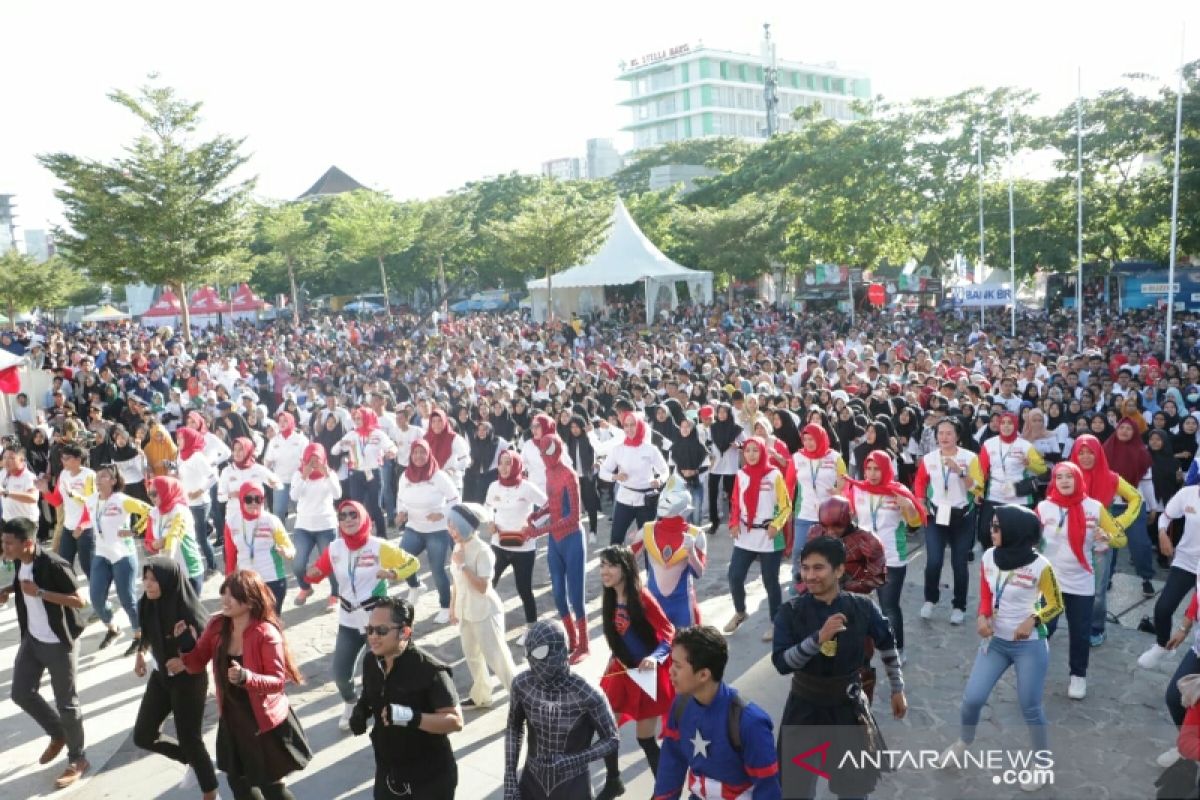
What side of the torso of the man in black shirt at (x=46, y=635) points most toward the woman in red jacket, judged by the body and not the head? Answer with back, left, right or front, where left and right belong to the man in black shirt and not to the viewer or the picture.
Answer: left

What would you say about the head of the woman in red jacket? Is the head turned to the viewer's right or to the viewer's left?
to the viewer's left

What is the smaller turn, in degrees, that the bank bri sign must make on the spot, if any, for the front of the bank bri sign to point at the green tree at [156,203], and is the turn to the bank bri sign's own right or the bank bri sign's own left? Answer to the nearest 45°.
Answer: approximately 90° to the bank bri sign's own right

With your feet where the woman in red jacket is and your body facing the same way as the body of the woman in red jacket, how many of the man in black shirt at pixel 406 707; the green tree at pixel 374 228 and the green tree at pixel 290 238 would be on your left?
1

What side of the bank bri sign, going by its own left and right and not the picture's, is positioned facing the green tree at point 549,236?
right

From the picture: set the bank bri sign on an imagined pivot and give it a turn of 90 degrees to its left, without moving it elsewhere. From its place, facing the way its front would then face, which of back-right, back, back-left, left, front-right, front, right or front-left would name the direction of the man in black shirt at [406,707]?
right

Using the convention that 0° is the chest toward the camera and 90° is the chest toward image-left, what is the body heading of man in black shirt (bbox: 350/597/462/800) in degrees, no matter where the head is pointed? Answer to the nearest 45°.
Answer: approximately 45°

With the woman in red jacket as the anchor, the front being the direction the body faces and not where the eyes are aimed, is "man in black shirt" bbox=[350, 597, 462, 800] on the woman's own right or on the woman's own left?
on the woman's own left

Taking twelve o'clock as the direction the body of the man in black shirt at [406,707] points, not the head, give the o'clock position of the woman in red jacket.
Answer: The woman in red jacket is roughly at 3 o'clock from the man in black shirt.

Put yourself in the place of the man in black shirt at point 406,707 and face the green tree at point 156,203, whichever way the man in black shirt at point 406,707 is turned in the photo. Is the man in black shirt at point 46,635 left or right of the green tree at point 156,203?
left

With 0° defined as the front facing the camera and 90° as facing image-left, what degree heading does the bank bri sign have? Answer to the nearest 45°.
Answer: approximately 0°

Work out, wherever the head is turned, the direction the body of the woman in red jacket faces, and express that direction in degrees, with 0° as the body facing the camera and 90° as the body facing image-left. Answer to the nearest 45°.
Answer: approximately 45°
